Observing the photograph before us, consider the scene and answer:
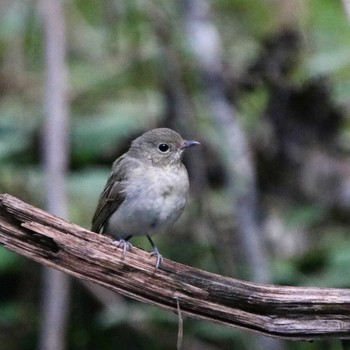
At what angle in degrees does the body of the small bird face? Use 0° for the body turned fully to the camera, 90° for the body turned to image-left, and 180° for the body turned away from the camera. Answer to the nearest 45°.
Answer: approximately 315°
